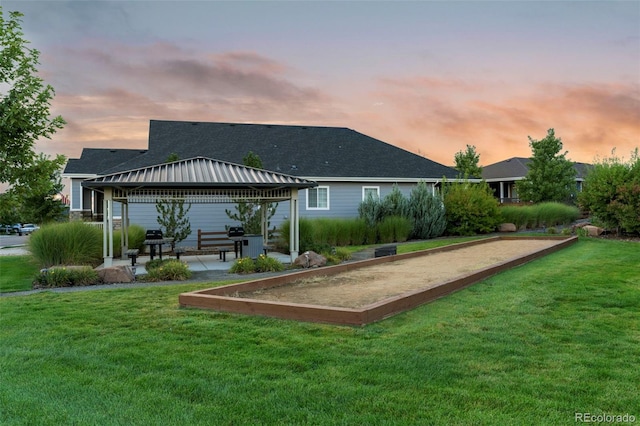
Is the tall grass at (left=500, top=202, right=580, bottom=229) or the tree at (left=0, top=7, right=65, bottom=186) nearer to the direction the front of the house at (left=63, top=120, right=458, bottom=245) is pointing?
the tree

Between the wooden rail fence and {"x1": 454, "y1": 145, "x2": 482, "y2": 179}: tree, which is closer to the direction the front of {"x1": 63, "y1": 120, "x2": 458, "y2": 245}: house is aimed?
the wooden rail fence

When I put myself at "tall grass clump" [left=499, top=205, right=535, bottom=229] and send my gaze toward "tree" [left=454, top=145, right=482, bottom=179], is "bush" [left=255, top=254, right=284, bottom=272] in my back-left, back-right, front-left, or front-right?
back-left

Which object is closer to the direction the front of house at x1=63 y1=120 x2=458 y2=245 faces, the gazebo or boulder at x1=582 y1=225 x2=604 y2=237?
the gazebo

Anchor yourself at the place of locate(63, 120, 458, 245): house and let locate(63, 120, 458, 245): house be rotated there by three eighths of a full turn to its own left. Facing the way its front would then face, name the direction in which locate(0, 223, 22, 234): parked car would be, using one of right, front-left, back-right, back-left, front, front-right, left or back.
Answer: back
